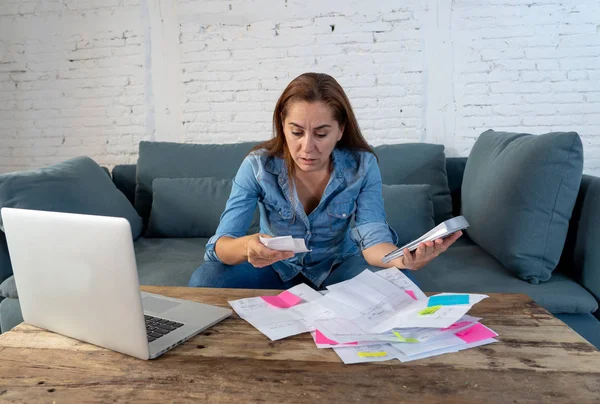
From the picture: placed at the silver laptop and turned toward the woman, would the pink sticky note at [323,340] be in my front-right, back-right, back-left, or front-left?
front-right

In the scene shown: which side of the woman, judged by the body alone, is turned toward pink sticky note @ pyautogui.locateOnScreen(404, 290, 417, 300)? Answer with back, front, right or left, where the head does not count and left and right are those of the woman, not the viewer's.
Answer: front

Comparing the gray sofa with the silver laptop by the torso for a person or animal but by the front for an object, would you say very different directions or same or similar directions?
very different directions

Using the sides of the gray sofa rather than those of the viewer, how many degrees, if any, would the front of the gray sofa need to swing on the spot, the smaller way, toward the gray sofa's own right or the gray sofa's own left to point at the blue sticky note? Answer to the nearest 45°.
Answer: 0° — it already faces it

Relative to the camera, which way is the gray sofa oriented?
toward the camera

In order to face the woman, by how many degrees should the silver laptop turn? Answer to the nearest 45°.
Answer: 0° — it already faces them

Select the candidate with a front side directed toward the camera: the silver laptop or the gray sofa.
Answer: the gray sofa

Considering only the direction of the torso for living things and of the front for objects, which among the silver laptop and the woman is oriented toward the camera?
the woman

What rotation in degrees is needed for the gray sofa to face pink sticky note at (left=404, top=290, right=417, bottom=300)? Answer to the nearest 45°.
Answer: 0° — it already faces it

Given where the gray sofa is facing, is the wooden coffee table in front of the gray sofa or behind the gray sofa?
in front

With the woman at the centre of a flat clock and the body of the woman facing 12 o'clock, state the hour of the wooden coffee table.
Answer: The wooden coffee table is roughly at 12 o'clock from the woman.

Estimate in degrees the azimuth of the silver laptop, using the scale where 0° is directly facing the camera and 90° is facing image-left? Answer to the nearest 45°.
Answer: approximately 225°

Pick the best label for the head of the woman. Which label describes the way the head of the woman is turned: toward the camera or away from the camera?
toward the camera

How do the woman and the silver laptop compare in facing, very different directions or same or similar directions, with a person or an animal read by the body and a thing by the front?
very different directions

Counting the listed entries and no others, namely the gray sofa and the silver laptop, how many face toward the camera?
1

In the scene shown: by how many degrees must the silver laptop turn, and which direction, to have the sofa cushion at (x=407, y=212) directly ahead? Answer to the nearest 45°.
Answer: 0° — it already faces it

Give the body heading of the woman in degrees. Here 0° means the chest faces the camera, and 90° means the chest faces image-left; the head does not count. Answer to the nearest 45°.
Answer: approximately 0°

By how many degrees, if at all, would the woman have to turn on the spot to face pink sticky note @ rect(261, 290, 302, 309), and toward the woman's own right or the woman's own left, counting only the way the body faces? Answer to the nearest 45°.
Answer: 0° — they already face it
